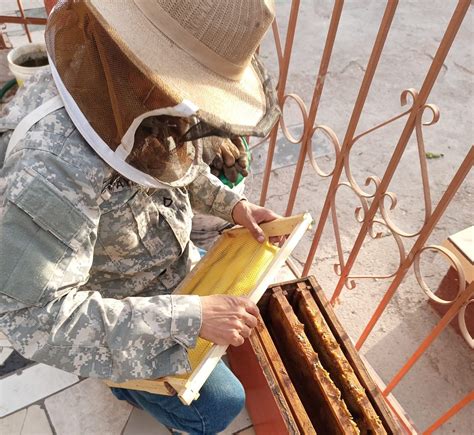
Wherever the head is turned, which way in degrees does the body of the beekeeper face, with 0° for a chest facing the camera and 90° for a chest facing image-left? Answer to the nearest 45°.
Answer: approximately 315°

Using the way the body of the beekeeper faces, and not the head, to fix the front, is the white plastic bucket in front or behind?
behind
